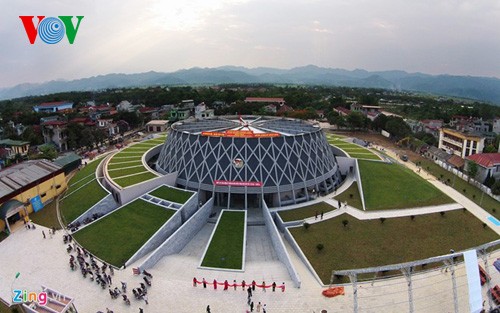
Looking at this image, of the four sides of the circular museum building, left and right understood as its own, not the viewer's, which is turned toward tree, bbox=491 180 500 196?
left

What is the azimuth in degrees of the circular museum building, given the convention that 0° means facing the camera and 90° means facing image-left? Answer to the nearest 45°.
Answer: approximately 0°

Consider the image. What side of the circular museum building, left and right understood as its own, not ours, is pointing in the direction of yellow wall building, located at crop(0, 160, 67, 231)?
right
